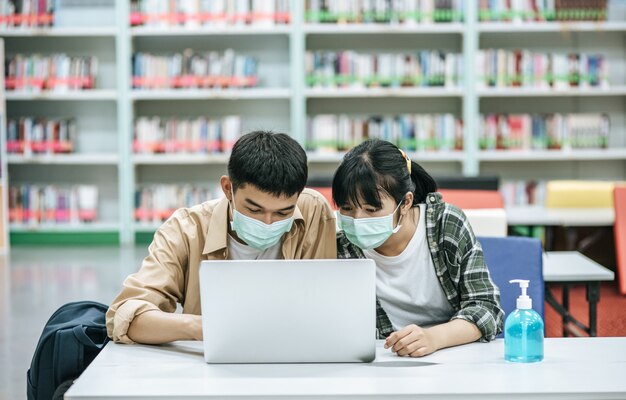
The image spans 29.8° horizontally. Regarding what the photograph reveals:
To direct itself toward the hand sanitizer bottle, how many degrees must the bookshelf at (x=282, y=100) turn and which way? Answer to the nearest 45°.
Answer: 0° — it already faces it

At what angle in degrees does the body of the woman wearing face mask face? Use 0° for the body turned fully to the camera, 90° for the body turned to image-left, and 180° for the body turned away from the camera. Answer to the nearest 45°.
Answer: approximately 45°

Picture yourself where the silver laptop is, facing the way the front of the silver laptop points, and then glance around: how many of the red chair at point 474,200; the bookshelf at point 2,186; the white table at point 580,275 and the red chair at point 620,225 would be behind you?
0

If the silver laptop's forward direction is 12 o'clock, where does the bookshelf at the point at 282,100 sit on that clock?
The bookshelf is roughly at 12 o'clock from the silver laptop.

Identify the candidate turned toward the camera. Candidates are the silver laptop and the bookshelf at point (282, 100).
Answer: the bookshelf

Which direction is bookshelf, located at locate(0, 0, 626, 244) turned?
toward the camera

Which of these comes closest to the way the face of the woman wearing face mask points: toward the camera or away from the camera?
toward the camera

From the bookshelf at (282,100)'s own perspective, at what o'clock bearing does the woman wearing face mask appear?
The woman wearing face mask is roughly at 12 o'clock from the bookshelf.

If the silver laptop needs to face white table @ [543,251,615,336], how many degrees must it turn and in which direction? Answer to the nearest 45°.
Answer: approximately 45° to its right

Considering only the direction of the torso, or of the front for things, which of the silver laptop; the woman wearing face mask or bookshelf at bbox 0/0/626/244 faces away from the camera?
the silver laptop

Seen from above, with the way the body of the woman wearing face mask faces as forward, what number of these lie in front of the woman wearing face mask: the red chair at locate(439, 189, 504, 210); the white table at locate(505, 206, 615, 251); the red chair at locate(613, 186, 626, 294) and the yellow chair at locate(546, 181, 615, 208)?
0

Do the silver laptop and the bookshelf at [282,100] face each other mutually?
yes

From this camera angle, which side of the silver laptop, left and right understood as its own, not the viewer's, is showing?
back

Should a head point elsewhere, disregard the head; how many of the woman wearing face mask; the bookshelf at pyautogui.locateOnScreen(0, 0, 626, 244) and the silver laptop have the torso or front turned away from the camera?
1

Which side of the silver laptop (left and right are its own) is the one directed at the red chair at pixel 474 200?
front

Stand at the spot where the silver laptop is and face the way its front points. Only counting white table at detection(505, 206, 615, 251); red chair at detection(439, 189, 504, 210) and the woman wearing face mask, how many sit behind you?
0

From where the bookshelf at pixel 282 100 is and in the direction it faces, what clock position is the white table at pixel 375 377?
The white table is roughly at 12 o'clock from the bookshelf.
